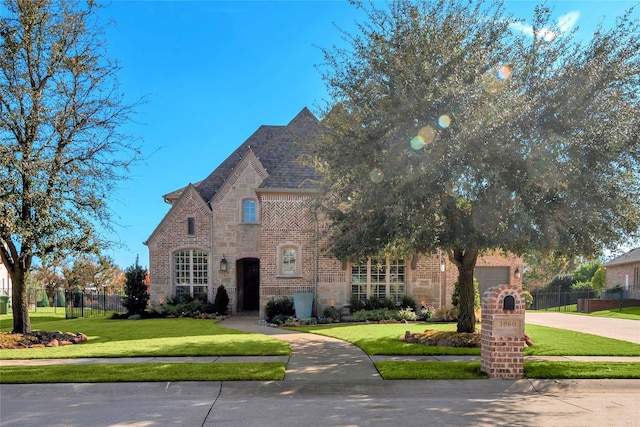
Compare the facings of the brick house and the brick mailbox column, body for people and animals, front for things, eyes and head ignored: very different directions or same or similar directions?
same or similar directions

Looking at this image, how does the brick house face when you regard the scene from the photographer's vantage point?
facing the viewer

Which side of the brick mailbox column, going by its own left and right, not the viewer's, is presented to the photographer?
front

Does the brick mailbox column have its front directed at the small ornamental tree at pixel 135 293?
no

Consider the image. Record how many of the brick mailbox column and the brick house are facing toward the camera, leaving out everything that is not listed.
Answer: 2

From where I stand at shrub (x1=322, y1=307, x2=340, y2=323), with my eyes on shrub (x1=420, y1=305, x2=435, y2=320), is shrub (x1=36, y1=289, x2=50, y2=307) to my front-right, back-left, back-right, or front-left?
back-left

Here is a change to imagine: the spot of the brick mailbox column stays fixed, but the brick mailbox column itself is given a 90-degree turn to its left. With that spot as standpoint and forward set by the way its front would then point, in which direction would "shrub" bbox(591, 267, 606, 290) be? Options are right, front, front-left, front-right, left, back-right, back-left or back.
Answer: left

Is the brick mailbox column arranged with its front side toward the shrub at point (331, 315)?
no

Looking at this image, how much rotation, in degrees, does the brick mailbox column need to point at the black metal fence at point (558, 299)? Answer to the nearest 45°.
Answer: approximately 180°

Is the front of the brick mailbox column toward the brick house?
no

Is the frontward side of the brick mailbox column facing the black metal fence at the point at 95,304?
no
